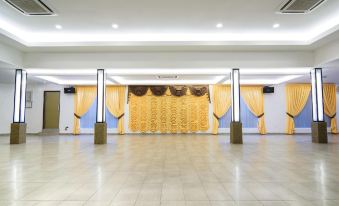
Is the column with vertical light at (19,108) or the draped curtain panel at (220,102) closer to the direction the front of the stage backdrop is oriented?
the column with vertical light

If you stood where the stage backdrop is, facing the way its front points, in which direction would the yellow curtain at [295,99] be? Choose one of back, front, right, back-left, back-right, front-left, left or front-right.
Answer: left

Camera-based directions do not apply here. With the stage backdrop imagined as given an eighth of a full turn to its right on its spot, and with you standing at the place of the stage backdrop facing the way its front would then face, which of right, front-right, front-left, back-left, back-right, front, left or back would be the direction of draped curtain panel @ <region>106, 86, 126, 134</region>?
front-right

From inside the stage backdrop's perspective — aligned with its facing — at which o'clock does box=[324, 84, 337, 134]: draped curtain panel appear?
The draped curtain panel is roughly at 9 o'clock from the stage backdrop.

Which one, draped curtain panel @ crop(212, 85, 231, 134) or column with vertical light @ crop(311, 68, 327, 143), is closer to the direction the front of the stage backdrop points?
the column with vertical light

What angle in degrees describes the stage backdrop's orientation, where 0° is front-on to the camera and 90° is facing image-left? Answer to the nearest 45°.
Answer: approximately 0°

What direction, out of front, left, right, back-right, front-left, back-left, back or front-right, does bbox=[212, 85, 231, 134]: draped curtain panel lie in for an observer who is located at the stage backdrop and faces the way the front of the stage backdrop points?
left

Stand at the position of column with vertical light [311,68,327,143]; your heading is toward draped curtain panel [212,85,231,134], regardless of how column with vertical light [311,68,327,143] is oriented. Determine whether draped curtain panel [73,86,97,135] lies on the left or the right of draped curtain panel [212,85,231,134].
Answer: left

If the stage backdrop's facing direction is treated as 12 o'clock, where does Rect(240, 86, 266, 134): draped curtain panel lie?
The draped curtain panel is roughly at 9 o'clock from the stage backdrop.

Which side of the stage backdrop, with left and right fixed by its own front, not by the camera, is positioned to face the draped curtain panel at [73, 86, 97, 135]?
right

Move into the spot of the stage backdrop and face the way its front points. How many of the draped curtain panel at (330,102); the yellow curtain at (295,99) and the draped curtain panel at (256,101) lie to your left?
3

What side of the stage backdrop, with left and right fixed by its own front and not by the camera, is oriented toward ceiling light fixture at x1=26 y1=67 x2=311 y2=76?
front

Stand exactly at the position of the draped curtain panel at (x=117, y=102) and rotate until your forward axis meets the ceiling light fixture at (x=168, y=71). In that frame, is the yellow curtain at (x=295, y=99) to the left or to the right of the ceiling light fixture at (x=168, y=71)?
left

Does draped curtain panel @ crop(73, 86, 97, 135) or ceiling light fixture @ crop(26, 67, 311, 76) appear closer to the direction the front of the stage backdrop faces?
the ceiling light fixture
